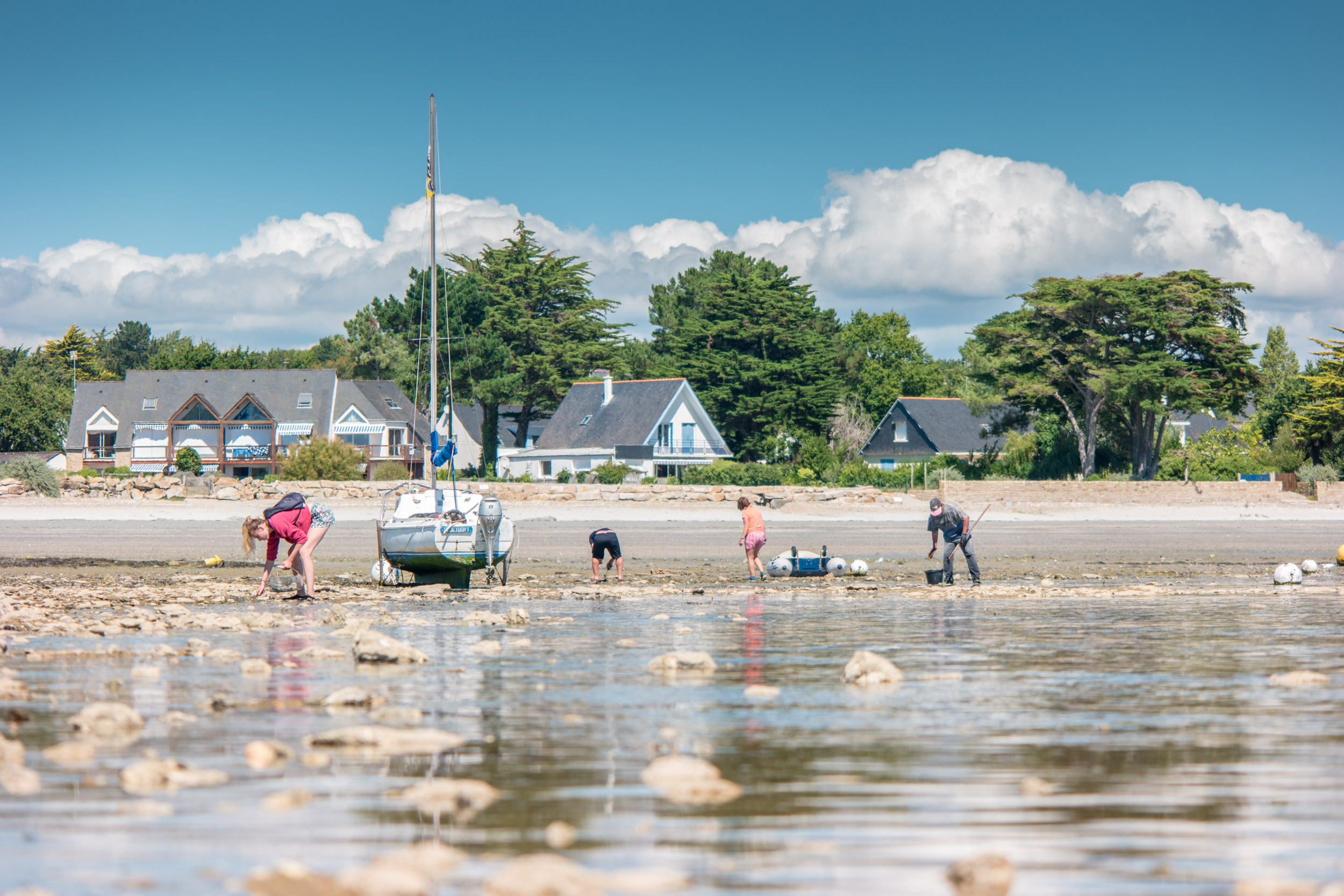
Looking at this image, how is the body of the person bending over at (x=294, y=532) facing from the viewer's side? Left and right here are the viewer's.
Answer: facing to the left of the viewer

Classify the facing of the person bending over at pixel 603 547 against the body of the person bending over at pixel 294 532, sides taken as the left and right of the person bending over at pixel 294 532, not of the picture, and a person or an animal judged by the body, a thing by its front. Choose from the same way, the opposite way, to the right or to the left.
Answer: to the right

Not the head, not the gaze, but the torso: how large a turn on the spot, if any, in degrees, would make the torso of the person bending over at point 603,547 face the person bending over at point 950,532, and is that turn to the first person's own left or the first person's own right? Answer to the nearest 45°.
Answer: approximately 90° to the first person's own right

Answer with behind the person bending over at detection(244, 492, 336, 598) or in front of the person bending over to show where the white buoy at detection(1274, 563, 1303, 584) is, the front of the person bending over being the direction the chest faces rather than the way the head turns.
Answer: behind

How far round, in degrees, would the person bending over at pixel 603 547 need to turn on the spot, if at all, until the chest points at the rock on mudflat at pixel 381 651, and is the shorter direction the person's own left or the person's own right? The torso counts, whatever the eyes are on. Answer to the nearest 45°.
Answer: approximately 180°

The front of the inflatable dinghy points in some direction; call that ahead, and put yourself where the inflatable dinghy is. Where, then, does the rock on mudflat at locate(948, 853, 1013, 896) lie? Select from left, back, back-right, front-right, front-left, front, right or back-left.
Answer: back

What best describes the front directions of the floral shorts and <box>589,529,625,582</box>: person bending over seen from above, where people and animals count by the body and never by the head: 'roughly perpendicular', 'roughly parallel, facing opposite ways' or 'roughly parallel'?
roughly perpendicular

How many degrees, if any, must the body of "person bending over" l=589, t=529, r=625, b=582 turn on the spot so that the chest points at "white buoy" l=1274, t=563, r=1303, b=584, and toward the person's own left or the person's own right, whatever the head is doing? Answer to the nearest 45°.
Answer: approximately 90° to the person's own right

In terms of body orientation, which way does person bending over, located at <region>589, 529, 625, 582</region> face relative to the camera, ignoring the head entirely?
away from the camera

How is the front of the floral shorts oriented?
to the viewer's left
